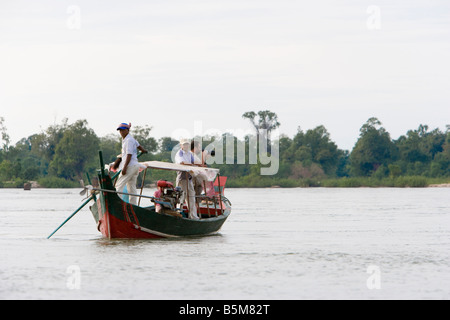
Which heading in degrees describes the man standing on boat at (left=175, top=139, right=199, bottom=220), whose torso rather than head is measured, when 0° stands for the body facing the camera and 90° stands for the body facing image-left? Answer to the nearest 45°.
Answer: approximately 0°
